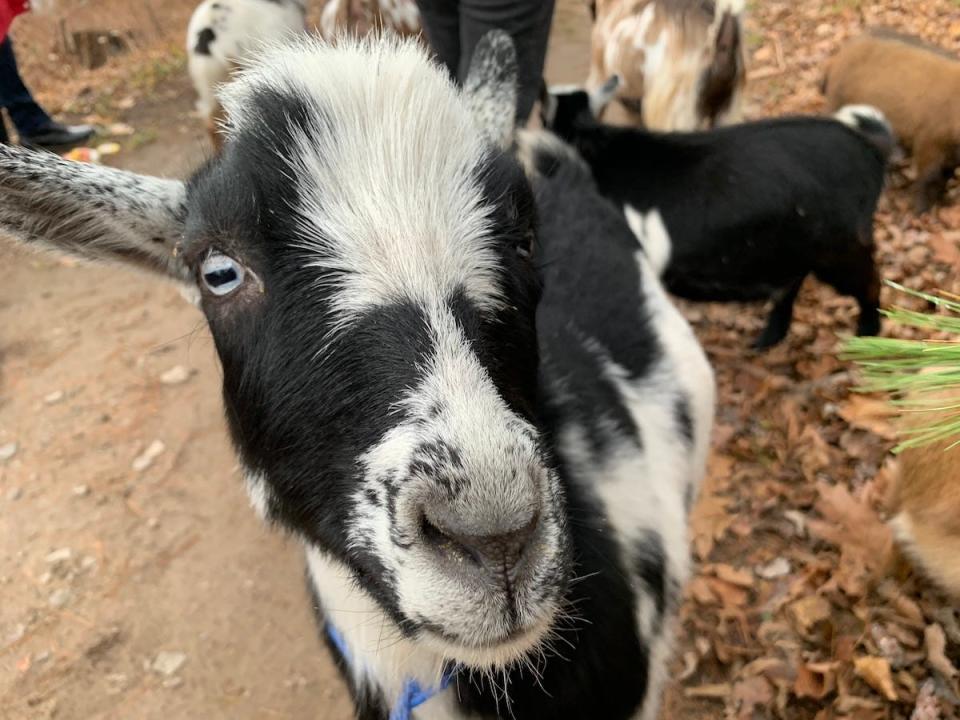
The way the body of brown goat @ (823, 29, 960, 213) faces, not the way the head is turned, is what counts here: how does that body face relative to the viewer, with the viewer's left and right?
facing to the right of the viewer

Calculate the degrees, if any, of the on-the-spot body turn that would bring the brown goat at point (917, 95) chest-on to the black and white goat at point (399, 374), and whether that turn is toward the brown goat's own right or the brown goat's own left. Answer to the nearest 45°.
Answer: approximately 90° to the brown goat's own right

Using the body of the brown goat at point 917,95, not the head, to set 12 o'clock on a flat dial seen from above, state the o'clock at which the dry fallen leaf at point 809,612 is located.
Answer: The dry fallen leaf is roughly at 3 o'clock from the brown goat.

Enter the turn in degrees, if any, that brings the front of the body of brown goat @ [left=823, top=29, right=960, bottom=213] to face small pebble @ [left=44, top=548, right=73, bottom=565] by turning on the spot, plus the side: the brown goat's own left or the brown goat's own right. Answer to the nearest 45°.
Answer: approximately 135° to the brown goat's own right

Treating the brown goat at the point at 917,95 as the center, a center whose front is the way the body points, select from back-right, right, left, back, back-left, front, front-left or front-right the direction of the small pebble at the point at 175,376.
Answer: back-right

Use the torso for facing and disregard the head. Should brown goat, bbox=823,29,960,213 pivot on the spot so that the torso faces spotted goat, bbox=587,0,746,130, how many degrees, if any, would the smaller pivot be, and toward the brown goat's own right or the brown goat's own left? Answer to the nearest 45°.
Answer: approximately 180°

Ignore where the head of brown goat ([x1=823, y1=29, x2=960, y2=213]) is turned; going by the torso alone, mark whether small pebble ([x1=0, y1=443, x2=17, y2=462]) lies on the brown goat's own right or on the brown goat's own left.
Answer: on the brown goat's own right

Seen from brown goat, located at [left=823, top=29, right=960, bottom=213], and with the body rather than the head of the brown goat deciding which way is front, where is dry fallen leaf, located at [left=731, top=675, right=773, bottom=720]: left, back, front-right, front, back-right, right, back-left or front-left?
right
